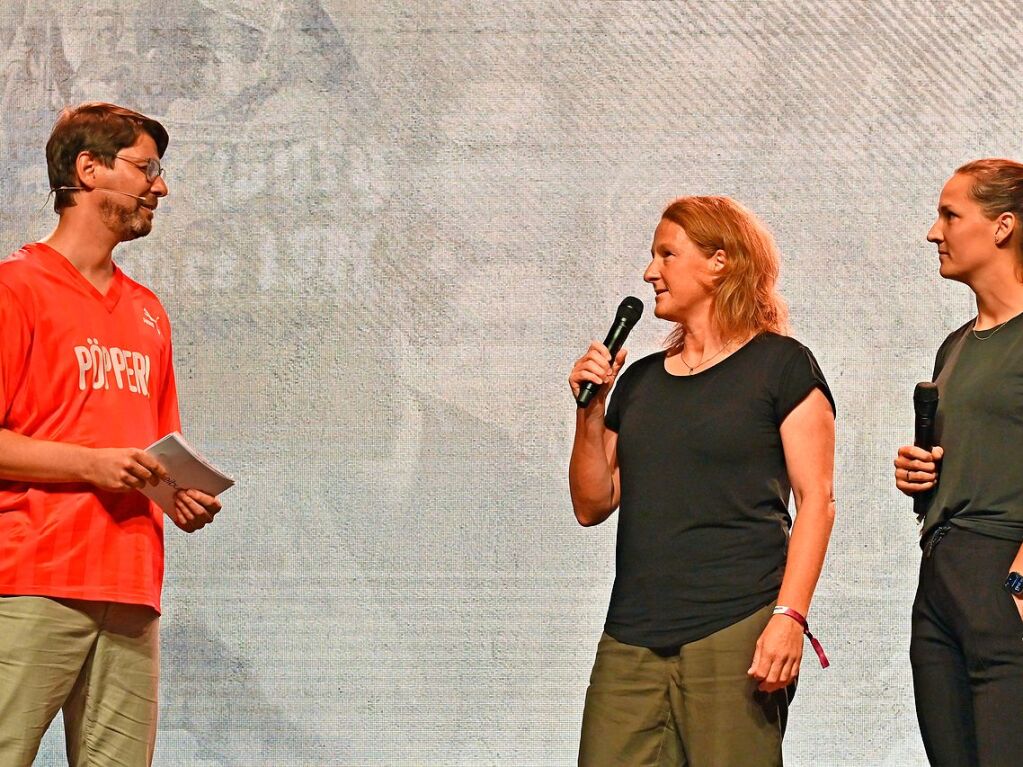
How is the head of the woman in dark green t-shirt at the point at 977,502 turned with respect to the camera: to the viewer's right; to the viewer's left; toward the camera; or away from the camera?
to the viewer's left

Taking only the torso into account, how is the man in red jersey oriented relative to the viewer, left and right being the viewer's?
facing the viewer and to the right of the viewer

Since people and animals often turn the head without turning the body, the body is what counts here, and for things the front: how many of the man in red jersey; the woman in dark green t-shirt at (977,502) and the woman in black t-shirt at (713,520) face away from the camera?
0

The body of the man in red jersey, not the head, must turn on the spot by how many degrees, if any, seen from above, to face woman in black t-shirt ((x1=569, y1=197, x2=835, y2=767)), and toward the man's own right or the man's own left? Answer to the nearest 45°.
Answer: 0° — they already face them

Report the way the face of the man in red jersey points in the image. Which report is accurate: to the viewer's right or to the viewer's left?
to the viewer's right

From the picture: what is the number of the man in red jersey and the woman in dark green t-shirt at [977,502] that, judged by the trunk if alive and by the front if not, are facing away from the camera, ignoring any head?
0

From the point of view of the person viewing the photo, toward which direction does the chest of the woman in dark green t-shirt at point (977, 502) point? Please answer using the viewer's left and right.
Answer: facing the viewer and to the left of the viewer

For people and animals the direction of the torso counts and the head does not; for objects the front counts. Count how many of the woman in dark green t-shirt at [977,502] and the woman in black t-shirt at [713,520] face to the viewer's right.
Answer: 0

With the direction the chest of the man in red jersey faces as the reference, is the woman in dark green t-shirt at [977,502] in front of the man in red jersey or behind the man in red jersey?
in front

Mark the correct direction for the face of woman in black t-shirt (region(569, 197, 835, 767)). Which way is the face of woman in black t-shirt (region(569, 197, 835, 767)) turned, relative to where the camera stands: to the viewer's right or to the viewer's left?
to the viewer's left
